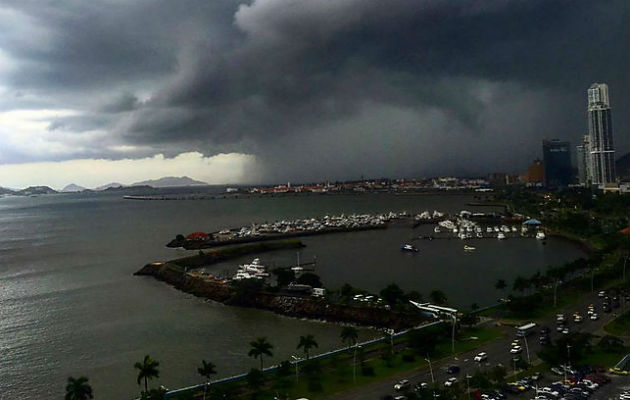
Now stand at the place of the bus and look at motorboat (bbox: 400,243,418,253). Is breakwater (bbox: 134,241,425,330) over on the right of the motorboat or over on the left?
left

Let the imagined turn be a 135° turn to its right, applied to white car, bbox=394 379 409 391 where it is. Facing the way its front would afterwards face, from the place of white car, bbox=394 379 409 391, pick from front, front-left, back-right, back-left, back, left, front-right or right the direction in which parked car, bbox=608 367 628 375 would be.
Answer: right

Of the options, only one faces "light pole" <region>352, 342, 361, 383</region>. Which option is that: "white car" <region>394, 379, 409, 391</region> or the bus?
the bus

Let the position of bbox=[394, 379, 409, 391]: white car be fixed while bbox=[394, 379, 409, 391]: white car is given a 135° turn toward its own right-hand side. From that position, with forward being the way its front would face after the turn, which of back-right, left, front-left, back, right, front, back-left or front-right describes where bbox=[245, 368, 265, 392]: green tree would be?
left

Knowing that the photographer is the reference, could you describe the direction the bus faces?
facing the viewer and to the left of the viewer
